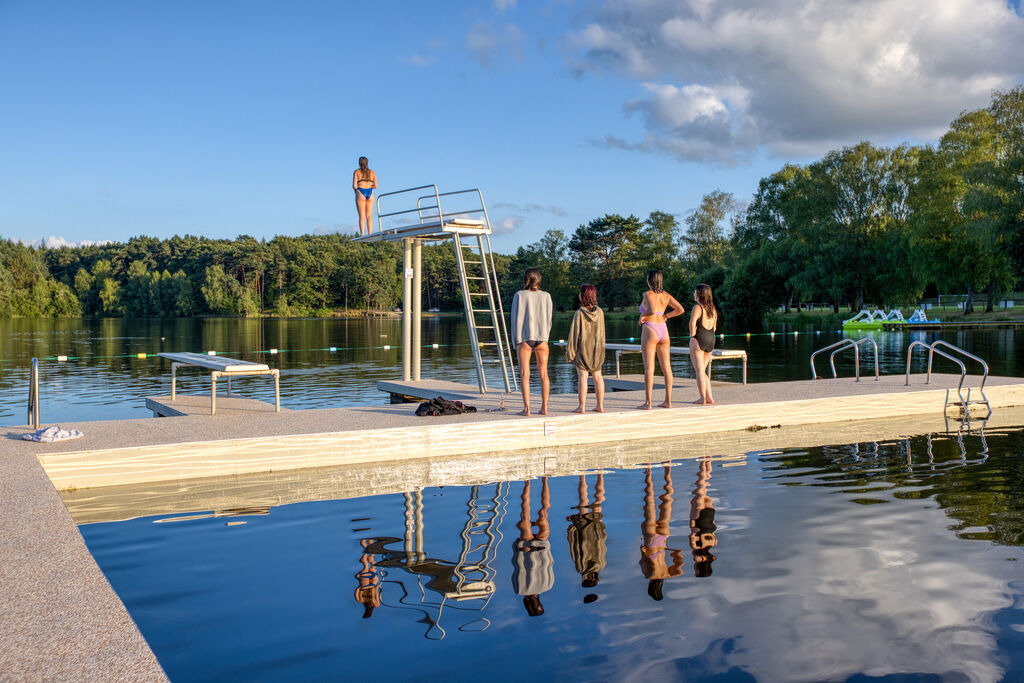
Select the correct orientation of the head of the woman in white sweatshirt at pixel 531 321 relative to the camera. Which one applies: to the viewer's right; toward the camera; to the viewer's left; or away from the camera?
away from the camera

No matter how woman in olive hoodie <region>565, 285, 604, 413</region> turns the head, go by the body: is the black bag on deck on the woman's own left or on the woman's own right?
on the woman's own left

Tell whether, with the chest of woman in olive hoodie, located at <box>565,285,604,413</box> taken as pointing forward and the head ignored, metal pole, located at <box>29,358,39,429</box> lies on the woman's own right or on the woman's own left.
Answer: on the woman's own left

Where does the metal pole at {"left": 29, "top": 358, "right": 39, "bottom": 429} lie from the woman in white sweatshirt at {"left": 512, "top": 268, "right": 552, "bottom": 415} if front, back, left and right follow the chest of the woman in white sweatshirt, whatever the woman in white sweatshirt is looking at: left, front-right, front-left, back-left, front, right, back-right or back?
left

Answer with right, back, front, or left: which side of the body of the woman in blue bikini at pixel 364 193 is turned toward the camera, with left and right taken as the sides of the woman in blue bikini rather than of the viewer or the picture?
back

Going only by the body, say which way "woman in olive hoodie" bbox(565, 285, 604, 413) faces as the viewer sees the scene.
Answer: away from the camera

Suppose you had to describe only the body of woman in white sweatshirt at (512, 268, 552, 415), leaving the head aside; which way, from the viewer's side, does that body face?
away from the camera

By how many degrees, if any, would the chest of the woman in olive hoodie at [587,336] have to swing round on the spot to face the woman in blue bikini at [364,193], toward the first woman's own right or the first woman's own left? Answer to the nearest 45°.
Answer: approximately 45° to the first woman's own left

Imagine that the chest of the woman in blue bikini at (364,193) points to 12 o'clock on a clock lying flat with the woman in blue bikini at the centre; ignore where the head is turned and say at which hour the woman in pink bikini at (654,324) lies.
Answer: The woman in pink bikini is roughly at 5 o'clock from the woman in blue bikini.
